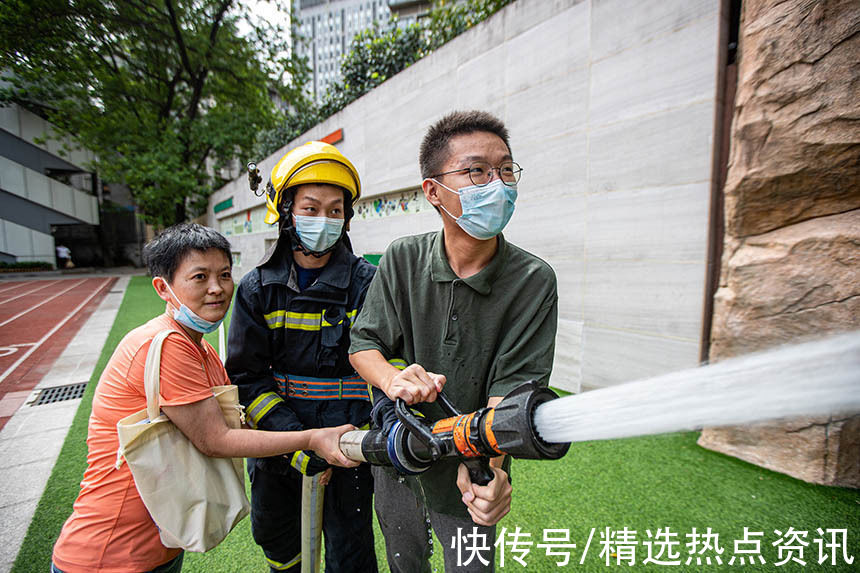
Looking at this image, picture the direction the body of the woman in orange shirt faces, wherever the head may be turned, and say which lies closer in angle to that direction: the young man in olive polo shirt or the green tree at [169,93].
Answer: the young man in olive polo shirt

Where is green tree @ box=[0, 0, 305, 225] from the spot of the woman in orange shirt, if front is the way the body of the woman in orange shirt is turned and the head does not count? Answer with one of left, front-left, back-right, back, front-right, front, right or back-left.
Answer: left

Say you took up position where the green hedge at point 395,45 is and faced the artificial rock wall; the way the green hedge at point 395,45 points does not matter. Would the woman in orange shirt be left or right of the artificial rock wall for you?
right

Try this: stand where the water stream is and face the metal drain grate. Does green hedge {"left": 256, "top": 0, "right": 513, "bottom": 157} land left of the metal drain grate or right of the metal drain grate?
right

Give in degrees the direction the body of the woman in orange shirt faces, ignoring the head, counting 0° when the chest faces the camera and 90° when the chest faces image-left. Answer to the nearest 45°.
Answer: approximately 270°

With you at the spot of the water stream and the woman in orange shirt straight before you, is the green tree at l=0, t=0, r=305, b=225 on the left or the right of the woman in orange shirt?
right

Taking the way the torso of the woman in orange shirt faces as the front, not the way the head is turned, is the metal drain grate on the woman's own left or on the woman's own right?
on the woman's own left

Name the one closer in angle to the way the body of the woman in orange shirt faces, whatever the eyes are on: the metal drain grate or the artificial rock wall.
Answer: the artificial rock wall
